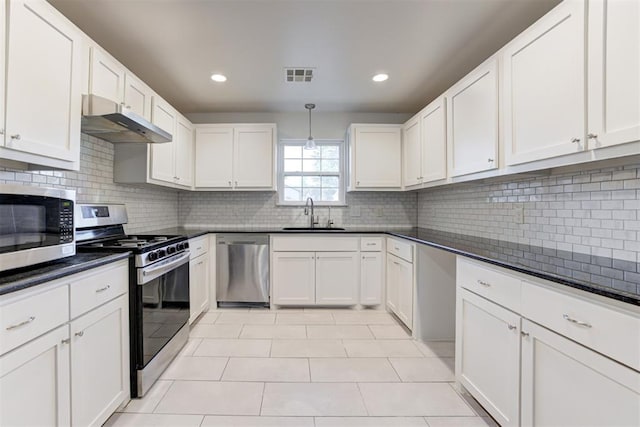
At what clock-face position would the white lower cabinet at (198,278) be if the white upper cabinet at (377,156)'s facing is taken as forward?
The white lower cabinet is roughly at 2 o'clock from the white upper cabinet.

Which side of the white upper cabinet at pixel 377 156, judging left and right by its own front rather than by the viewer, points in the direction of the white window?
right

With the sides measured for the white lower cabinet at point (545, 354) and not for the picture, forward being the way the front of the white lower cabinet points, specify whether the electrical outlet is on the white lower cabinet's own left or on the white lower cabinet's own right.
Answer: on the white lower cabinet's own right

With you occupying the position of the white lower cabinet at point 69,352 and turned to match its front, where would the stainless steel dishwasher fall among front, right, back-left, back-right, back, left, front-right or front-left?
left

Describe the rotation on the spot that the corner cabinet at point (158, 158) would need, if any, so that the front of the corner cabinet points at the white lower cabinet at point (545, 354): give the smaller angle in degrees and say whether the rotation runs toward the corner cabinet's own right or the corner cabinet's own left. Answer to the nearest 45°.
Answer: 0° — it already faces it

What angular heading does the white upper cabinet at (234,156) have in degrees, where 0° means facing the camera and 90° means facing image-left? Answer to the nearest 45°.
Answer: approximately 0°

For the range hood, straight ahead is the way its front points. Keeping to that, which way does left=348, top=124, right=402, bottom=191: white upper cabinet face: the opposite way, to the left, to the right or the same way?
to the right

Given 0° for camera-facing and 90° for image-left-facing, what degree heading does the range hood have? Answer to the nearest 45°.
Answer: approximately 315°

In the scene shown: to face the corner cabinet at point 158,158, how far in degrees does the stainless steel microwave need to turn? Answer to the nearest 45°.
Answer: approximately 90° to its left

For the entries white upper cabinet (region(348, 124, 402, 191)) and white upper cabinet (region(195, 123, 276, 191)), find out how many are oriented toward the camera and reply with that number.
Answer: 2

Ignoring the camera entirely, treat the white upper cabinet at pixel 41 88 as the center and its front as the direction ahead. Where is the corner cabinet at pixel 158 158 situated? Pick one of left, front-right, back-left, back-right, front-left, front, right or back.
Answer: left

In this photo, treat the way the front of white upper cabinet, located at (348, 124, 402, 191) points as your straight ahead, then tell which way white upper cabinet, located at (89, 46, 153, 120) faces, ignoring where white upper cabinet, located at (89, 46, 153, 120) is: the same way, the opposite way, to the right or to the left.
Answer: to the left

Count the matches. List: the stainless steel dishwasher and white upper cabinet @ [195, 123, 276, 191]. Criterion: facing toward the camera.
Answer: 2

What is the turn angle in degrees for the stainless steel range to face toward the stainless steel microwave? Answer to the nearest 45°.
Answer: approximately 90° to its right

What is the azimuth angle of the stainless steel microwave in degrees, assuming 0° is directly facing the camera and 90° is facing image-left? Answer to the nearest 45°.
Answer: approximately 315°

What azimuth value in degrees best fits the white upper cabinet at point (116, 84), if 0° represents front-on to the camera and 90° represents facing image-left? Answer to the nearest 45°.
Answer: approximately 315°

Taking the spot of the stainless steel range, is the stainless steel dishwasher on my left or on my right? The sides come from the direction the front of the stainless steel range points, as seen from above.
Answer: on my left

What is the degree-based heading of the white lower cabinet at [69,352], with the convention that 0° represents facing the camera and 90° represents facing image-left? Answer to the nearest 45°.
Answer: approximately 315°

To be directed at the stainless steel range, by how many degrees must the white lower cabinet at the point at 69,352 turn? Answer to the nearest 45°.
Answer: approximately 90° to its left
